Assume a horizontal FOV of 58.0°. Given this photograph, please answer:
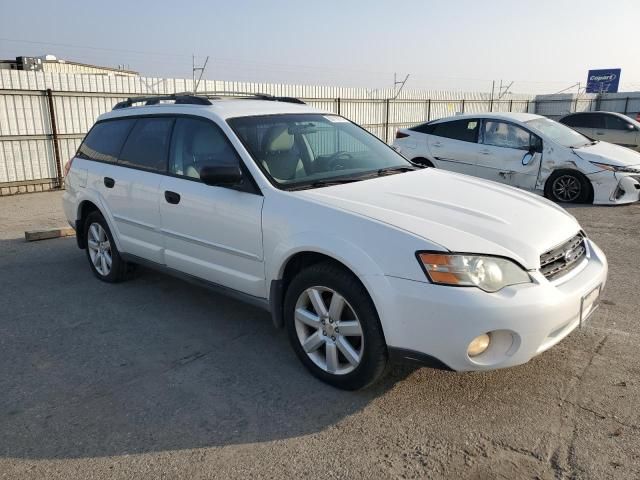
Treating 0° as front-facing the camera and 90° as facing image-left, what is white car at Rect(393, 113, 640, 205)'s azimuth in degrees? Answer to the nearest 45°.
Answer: approximately 315°

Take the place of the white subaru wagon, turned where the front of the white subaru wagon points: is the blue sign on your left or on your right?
on your left

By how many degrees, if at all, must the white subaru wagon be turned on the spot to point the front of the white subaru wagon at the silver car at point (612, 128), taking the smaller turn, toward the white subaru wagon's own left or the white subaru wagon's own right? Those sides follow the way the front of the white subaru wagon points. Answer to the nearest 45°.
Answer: approximately 90° to the white subaru wagon's own left

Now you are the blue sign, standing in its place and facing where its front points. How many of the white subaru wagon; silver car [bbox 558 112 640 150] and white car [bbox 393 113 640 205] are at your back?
0

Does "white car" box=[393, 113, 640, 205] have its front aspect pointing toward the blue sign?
no

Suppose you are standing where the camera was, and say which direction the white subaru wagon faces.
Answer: facing the viewer and to the right of the viewer

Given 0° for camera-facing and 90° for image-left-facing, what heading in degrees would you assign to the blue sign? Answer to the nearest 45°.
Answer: approximately 0°

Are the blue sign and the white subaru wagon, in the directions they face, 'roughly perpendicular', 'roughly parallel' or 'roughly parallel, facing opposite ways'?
roughly perpendicular

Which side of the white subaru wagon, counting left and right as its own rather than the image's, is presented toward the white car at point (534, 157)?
left

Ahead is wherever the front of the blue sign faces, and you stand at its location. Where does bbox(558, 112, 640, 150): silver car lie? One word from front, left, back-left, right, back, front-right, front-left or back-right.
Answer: front

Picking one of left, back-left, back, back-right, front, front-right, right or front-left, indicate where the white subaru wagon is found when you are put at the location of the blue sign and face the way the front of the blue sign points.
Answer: front

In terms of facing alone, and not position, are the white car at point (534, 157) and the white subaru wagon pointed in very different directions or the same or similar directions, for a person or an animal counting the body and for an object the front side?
same or similar directions

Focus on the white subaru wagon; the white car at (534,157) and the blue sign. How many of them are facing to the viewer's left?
0

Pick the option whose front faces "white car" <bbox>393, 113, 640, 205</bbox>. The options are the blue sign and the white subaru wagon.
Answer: the blue sign
